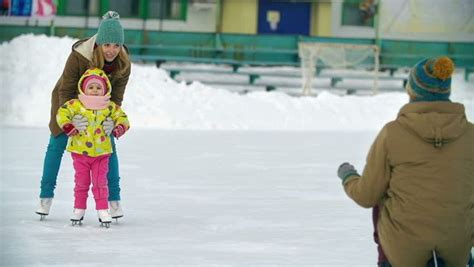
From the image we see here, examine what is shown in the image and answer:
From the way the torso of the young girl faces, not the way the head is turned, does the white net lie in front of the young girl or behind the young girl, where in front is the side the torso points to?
behind

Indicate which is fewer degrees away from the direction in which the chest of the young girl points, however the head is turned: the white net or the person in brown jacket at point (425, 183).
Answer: the person in brown jacket

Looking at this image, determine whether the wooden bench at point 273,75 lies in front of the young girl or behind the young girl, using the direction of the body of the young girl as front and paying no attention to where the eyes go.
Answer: behind

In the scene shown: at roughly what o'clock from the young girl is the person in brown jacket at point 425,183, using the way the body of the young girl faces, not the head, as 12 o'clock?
The person in brown jacket is roughly at 11 o'clock from the young girl.

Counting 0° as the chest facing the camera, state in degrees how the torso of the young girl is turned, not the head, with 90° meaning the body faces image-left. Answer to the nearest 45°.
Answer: approximately 0°

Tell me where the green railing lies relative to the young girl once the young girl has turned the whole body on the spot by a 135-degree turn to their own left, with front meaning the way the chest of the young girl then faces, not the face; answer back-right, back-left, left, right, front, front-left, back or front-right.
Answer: front-left

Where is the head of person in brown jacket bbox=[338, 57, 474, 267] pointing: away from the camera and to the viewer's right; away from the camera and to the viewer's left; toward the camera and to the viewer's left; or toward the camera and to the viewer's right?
away from the camera and to the viewer's left
